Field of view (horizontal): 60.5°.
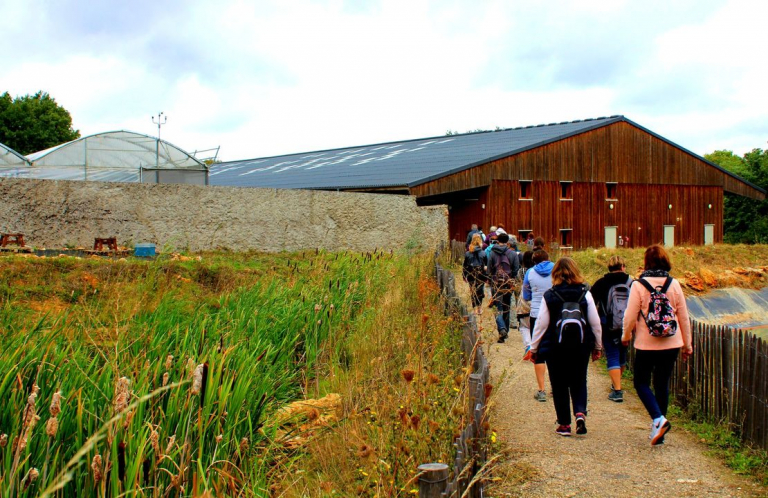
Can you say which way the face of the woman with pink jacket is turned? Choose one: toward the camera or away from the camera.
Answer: away from the camera

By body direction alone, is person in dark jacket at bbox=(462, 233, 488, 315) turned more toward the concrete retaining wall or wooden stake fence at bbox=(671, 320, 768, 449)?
the concrete retaining wall

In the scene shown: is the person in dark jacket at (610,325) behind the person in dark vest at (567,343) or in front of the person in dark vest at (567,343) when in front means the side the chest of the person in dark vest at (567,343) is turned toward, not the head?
in front

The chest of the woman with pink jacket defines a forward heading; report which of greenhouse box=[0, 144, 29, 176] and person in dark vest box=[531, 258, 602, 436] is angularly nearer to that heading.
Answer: the greenhouse

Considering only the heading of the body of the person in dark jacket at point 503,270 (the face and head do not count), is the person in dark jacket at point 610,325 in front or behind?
behind

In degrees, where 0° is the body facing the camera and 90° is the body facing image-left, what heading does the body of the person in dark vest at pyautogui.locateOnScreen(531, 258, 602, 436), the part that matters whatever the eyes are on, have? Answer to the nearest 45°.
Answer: approximately 180°

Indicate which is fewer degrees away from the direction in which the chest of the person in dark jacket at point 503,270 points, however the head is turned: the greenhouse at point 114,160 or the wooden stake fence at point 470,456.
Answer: the greenhouse

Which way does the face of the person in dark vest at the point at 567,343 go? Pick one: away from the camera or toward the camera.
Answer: away from the camera

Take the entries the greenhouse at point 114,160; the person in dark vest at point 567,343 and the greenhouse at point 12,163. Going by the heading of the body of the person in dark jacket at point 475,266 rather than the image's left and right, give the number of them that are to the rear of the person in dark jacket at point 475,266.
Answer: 1

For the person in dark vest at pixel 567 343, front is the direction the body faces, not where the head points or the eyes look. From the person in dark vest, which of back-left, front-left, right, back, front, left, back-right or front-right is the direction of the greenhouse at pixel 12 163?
front-left

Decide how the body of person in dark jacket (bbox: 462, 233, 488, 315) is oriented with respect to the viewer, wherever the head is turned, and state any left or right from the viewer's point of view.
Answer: facing away from the viewer

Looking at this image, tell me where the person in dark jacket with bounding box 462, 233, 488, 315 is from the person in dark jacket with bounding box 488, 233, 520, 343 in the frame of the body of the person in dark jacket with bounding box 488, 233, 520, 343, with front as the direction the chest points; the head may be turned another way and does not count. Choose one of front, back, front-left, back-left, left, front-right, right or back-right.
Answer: front-left

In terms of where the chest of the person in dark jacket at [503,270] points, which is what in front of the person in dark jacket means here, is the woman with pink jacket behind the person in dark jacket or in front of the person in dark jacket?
behind

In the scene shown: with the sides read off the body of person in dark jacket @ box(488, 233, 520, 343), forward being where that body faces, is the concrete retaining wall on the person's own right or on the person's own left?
on the person's own left

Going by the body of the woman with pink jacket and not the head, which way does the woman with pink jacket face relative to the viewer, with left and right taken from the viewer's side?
facing away from the viewer

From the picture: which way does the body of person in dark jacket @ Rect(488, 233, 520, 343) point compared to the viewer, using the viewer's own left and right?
facing away from the viewer
